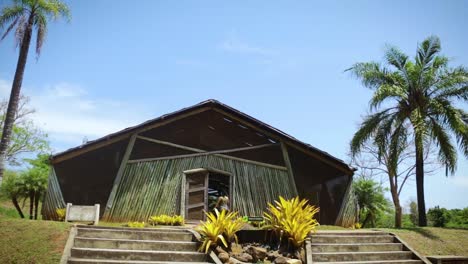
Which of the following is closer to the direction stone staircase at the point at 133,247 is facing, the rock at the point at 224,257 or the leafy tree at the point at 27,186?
the rock

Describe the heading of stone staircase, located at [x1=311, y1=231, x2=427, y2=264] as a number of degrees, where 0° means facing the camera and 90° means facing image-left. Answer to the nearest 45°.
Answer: approximately 0°

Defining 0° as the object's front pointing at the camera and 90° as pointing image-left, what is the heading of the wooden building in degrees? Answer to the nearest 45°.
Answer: approximately 0°

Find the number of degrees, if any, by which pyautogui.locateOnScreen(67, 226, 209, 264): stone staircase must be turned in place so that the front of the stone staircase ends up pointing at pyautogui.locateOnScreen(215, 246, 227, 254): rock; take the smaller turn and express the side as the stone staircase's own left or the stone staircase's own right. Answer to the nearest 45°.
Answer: approximately 90° to the stone staircase's own left

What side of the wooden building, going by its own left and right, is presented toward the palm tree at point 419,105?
left

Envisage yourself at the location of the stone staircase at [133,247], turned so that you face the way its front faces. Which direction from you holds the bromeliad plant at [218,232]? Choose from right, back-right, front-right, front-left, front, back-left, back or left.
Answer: left

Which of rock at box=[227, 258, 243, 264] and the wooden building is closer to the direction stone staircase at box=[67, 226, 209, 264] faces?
the rock

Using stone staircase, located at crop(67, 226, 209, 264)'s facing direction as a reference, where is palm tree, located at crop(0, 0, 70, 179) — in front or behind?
behind

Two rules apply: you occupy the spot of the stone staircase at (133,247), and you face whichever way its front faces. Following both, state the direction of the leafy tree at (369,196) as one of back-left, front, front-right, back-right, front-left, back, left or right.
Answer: back-left
